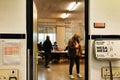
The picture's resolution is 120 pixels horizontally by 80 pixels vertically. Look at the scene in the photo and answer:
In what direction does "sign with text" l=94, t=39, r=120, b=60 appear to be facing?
toward the camera

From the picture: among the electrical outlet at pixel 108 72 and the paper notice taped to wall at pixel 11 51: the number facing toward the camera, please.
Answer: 2

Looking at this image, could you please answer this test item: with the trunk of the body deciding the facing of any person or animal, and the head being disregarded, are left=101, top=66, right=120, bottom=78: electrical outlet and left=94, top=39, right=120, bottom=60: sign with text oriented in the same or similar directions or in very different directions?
same or similar directions

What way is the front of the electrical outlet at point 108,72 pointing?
toward the camera

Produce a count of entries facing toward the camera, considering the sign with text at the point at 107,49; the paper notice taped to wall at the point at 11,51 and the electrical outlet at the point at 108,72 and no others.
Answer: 3

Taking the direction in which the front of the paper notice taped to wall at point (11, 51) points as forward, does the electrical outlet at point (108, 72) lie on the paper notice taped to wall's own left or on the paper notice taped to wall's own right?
on the paper notice taped to wall's own left

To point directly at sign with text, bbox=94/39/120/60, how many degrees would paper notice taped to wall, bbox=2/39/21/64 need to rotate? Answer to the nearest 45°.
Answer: approximately 90° to its left

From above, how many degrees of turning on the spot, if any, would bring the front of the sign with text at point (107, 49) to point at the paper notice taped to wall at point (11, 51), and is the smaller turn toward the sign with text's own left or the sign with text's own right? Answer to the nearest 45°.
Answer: approximately 90° to the sign with text's own right
